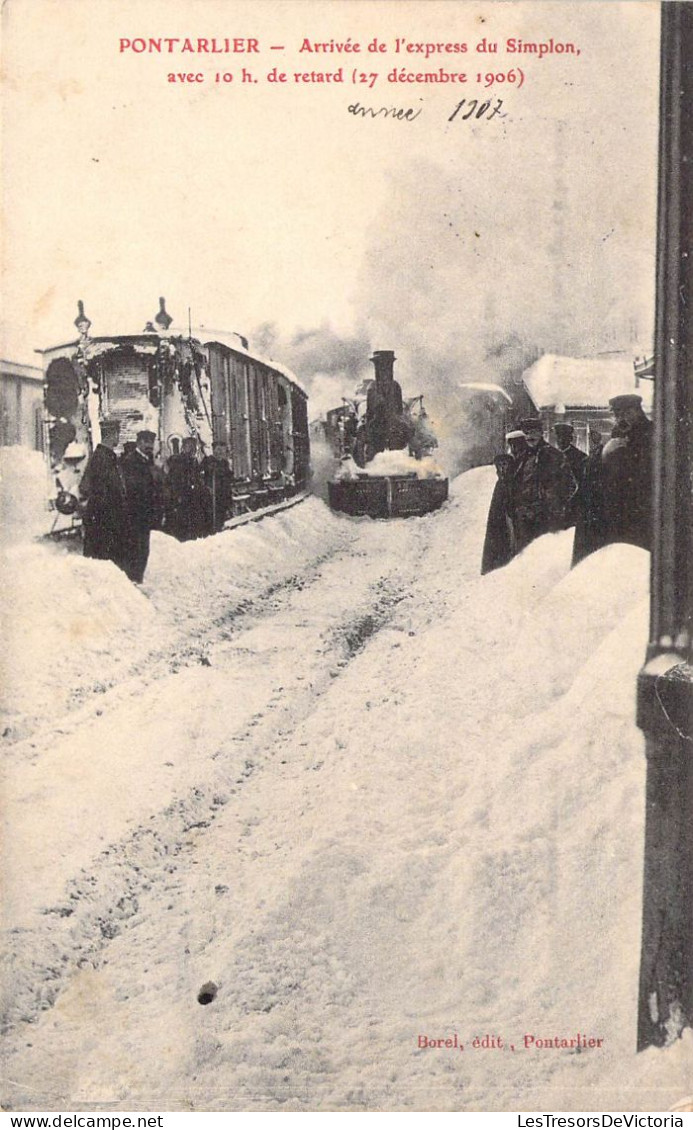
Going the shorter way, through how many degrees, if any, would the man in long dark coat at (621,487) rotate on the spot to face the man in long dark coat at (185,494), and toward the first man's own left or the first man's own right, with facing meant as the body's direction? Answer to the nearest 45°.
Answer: approximately 45° to the first man's own right

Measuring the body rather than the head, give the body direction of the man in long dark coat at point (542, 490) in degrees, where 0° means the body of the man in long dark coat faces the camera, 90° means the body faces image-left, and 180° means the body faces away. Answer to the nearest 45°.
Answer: approximately 45°
